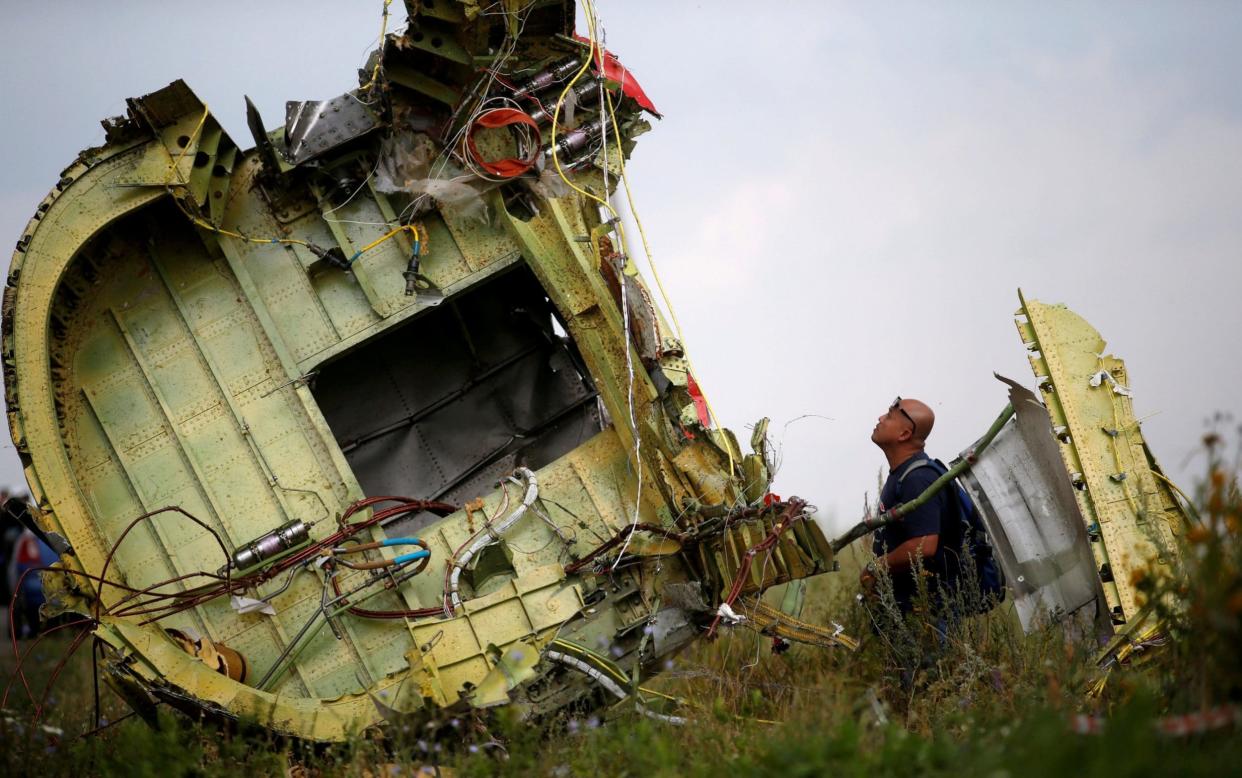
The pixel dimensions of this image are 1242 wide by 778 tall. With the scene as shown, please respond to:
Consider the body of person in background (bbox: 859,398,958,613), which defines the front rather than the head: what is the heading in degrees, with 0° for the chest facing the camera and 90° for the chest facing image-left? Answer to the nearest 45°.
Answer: approximately 90°

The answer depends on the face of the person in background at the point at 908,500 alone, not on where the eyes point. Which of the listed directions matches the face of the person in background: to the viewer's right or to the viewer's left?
to the viewer's left
